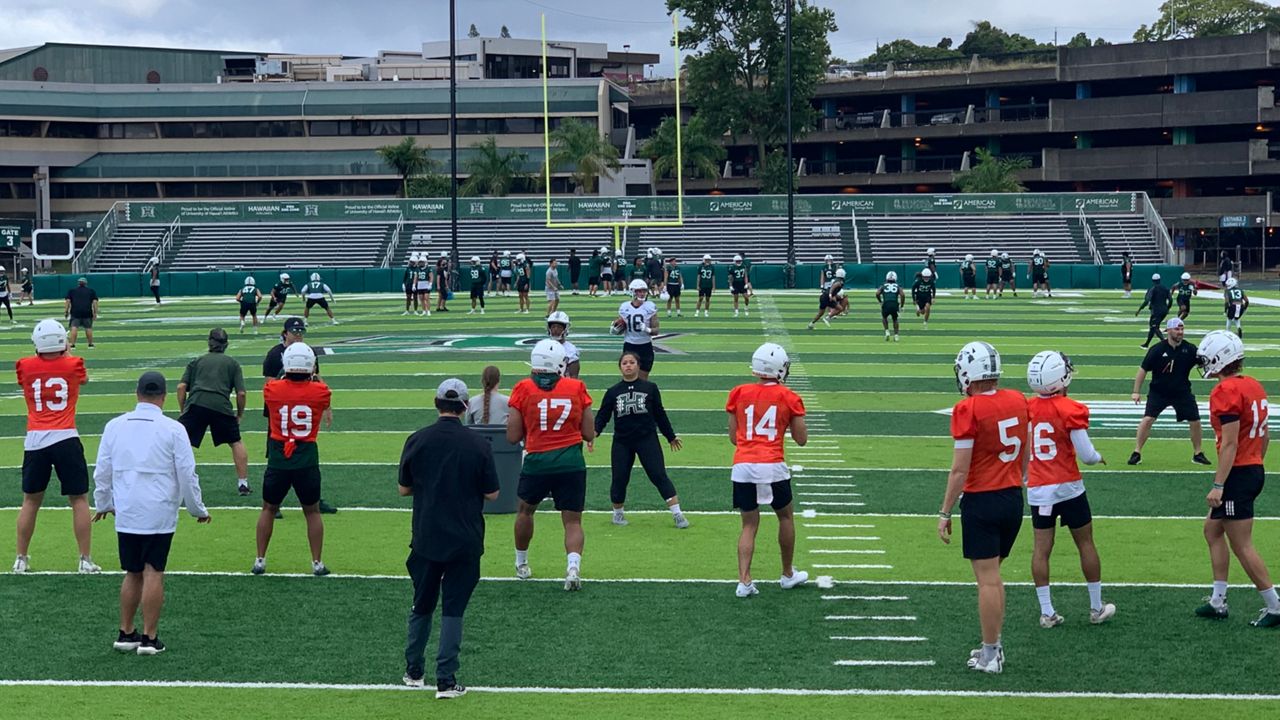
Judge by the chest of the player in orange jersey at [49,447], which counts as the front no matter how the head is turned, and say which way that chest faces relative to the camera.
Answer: away from the camera

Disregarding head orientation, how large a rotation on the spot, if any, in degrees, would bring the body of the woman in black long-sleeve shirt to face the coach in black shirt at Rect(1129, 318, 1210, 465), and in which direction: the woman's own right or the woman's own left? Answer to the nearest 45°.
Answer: approximately 135° to the woman's own left

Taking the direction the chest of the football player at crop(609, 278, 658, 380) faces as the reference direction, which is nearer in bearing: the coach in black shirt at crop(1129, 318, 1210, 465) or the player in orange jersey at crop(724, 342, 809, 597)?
the player in orange jersey

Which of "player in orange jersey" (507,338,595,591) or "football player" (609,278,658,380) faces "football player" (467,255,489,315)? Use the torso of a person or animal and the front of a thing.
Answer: the player in orange jersey

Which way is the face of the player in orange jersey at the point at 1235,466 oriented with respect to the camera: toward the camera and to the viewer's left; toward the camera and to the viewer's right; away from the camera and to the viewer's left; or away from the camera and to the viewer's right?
away from the camera and to the viewer's left

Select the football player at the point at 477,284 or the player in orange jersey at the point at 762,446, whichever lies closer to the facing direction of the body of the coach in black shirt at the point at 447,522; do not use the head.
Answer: the football player

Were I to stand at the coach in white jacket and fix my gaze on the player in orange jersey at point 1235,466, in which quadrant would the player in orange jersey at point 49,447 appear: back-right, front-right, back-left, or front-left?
back-left

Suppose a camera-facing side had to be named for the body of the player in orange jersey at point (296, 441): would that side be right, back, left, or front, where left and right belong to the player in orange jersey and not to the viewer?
back

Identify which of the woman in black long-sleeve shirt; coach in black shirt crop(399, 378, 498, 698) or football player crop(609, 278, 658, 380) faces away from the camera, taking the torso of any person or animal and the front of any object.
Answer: the coach in black shirt

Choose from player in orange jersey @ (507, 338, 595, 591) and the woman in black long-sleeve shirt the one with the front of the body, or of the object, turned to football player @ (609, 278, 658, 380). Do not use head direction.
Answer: the player in orange jersey

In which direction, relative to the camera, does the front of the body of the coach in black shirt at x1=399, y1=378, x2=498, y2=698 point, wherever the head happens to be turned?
away from the camera

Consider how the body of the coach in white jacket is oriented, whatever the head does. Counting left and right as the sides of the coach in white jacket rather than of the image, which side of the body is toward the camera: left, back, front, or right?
back

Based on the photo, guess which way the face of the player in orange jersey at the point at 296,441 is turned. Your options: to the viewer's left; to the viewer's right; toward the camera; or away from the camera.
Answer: away from the camera

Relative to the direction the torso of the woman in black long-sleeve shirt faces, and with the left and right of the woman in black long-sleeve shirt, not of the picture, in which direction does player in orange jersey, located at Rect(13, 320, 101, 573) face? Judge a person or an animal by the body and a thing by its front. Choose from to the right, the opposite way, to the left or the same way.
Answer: the opposite way
